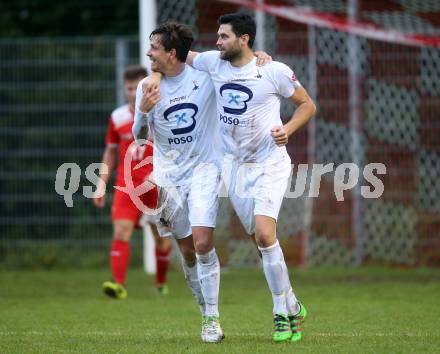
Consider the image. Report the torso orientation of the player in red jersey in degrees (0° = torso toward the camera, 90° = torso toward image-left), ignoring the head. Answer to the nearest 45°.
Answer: approximately 45°

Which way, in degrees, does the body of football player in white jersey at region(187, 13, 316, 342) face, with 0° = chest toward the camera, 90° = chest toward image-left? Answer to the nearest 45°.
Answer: approximately 45°

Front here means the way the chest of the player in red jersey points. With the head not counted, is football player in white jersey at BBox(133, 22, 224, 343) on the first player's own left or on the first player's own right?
on the first player's own left

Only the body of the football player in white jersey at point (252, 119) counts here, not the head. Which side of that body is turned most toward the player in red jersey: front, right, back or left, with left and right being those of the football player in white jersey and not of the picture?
back

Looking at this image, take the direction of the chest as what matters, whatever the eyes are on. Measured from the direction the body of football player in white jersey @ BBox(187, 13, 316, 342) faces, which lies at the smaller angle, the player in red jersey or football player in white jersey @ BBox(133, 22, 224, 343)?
the football player in white jersey

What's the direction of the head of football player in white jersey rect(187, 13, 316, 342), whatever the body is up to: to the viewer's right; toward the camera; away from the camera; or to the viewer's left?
to the viewer's left
